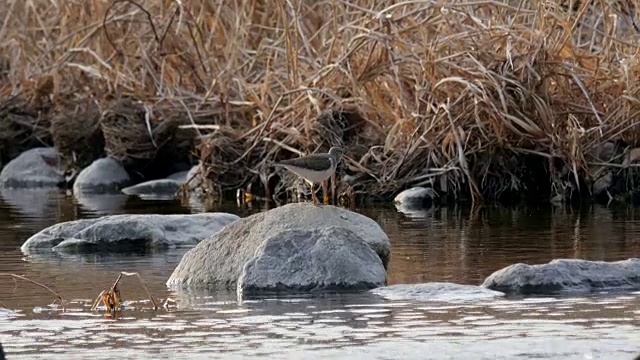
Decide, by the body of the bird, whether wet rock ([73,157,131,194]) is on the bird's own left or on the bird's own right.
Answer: on the bird's own left

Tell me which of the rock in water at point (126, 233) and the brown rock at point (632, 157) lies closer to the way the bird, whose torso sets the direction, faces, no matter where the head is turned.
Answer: the brown rock

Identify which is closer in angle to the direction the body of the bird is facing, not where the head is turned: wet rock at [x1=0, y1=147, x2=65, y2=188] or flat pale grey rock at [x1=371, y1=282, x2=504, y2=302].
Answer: the flat pale grey rock

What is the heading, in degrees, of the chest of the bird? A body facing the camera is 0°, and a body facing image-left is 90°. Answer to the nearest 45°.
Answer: approximately 270°

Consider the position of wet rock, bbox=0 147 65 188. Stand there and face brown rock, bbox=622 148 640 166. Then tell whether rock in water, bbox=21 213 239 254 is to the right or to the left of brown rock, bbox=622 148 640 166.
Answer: right
